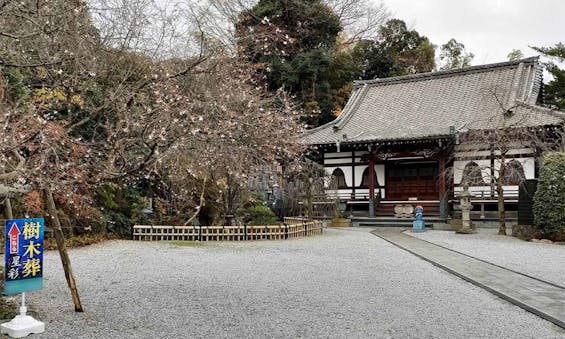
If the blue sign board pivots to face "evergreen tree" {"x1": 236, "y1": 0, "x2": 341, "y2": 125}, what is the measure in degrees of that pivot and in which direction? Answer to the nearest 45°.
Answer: approximately 135° to its left

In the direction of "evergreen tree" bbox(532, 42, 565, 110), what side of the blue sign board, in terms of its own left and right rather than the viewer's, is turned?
left

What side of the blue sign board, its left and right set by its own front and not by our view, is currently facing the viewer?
front

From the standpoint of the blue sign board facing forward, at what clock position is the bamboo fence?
The bamboo fence is roughly at 7 o'clock from the blue sign board.

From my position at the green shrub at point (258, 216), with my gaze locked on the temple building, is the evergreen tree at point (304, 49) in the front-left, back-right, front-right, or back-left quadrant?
front-left

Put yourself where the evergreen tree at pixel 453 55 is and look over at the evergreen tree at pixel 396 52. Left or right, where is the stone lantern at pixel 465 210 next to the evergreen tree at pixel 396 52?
left

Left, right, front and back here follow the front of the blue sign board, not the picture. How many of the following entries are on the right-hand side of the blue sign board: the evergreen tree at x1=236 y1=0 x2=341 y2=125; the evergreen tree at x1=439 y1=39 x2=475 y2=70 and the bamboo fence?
0

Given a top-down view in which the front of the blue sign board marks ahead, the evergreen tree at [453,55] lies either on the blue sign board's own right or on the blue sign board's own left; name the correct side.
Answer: on the blue sign board's own left

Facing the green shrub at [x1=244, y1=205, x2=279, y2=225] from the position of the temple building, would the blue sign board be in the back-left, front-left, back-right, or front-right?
front-left

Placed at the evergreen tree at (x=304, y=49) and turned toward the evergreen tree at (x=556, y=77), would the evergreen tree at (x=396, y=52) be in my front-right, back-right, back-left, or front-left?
front-left

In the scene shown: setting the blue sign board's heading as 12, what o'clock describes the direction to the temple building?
The temple building is roughly at 8 o'clock from the blue sign board.
